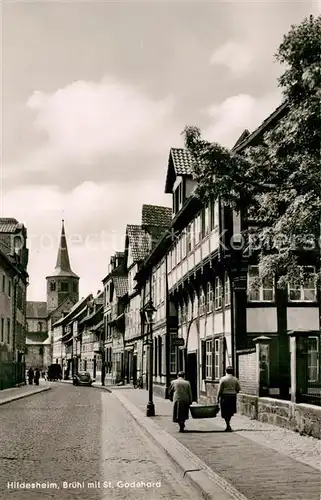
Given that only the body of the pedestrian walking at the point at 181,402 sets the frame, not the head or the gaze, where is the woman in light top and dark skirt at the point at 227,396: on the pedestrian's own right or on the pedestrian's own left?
on the pedestrian's own right

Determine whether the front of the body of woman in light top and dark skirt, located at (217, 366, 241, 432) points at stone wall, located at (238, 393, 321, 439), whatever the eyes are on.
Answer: no

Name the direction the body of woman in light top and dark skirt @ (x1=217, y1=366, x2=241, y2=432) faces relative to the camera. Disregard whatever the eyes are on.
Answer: away from the camera

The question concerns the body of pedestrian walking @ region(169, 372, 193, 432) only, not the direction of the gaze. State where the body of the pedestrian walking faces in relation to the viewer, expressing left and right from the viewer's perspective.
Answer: facing away from the viewer

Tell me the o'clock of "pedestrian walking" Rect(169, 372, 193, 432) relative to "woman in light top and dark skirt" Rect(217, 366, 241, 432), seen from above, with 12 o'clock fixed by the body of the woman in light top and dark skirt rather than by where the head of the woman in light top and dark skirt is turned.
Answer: The pedestrian walking is roughly at 10 o'clock from the woman in light top and dark skirt.

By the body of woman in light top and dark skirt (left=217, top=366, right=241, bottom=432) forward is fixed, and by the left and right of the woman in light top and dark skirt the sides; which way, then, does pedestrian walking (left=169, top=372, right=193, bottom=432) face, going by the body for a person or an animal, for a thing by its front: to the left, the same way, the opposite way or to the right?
the same way

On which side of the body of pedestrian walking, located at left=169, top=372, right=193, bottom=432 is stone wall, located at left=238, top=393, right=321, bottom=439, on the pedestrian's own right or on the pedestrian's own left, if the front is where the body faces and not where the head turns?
on the pedestrian's own right

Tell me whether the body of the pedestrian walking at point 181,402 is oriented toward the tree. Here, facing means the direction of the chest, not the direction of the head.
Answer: no
